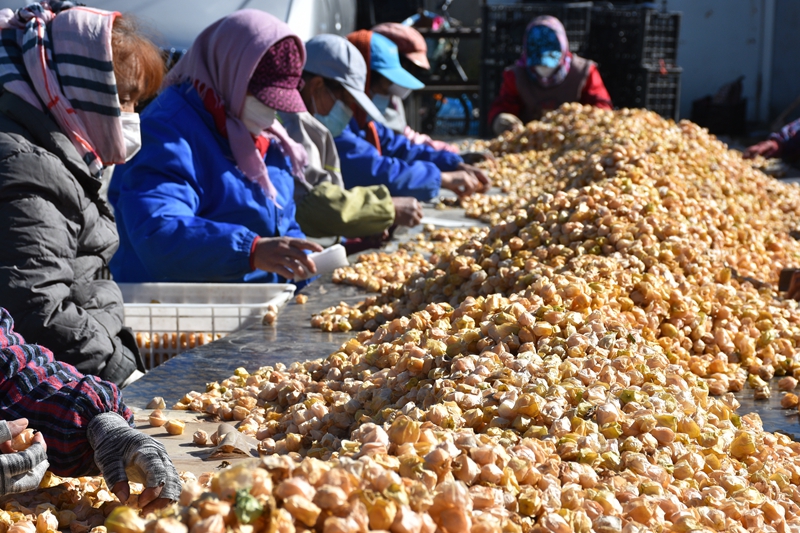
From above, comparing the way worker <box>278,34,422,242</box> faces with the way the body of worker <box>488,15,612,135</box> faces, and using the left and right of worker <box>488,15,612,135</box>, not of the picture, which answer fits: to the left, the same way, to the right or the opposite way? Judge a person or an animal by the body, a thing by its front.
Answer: to the left

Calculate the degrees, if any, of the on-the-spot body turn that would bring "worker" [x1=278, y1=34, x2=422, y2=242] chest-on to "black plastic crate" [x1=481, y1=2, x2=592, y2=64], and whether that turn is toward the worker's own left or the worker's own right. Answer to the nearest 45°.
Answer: approximately 90° to the worker's own left

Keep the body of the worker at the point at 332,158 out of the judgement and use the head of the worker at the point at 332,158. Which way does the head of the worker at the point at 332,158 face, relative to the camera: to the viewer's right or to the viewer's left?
to the viewer's right

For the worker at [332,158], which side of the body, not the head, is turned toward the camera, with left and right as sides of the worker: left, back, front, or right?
right

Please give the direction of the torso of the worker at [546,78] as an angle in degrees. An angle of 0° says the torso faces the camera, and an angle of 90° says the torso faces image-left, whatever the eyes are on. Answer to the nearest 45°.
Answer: approximately 0°

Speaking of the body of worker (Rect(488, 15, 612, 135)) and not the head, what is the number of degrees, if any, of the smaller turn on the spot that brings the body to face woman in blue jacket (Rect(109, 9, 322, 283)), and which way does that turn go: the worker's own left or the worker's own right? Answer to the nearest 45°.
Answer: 0° — they already face them

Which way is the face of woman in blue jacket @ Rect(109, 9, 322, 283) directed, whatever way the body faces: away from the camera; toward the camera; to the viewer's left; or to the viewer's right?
to the viewer's right

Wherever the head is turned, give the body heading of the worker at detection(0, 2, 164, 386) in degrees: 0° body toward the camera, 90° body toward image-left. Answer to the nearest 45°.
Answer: approximately 270°
